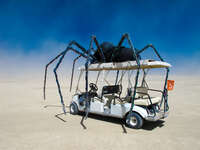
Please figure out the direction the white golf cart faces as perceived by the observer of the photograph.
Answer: facing away from the viewer and to the left of the viewer
